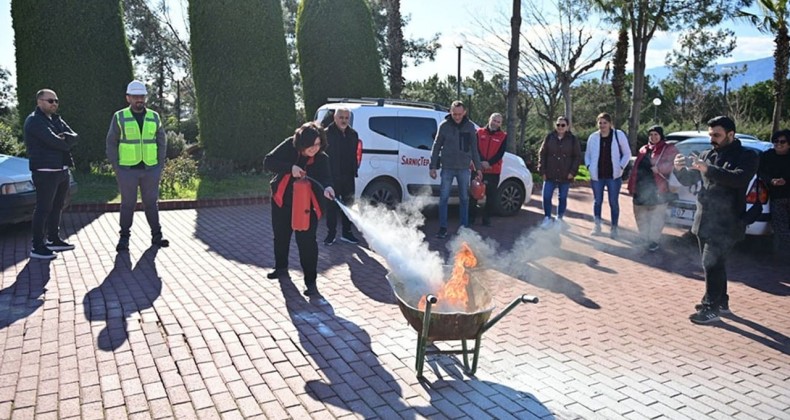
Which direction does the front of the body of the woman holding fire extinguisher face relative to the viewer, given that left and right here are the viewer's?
facing the viewer and to the right of the viewer

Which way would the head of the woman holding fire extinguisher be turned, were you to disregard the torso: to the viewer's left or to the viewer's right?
to the viewer's right

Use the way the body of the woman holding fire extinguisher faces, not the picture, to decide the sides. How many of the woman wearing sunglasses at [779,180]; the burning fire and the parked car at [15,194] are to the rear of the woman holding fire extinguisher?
1

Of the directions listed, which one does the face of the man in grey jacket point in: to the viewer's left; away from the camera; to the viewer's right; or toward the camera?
toward the camera

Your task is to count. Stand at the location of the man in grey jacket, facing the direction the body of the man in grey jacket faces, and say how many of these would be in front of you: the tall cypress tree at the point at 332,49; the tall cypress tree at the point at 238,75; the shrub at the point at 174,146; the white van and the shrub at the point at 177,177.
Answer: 0

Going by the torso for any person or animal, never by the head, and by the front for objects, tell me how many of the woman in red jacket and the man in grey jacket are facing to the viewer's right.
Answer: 0

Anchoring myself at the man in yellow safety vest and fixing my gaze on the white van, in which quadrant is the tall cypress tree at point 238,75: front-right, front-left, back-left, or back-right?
front-left

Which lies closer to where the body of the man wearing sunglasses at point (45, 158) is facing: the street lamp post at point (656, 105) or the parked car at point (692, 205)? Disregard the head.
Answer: the parked car

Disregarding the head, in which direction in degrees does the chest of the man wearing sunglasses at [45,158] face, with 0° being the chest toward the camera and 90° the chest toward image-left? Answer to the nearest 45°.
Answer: approximately 315°

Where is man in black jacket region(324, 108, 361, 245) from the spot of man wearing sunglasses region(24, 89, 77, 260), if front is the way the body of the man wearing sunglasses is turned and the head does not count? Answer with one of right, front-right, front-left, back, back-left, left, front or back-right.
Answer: front-left

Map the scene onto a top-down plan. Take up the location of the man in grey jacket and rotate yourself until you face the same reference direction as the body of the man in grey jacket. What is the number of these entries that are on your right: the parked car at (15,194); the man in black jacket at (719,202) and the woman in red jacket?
1

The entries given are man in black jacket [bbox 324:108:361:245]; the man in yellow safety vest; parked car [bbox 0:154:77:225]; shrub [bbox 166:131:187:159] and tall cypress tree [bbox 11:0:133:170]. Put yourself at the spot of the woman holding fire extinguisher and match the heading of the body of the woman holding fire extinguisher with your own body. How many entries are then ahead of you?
0

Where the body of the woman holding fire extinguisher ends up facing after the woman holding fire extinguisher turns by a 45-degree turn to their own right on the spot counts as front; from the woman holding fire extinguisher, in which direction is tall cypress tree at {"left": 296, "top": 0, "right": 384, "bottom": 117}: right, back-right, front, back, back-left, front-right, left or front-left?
back

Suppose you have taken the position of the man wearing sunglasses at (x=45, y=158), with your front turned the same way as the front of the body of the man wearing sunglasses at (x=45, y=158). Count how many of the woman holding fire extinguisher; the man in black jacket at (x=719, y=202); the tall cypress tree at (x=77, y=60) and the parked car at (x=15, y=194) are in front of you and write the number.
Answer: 2

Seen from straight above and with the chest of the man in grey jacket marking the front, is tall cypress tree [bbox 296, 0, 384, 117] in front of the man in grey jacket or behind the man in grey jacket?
behind

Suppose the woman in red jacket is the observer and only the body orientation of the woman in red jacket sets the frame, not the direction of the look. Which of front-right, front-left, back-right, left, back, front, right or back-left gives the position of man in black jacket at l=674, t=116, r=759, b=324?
front-left

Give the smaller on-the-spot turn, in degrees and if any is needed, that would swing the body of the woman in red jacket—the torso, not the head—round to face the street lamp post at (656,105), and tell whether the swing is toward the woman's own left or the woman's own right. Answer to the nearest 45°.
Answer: approximately 135° to the woman's own right

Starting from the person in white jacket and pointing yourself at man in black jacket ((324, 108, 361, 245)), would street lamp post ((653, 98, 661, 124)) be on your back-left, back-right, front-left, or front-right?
back-right

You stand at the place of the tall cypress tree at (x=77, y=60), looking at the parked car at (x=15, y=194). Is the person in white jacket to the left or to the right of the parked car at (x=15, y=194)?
left
